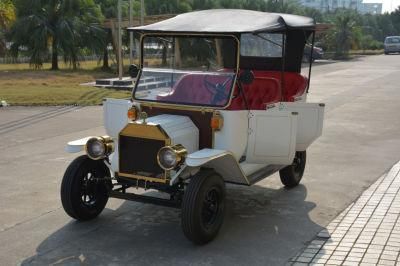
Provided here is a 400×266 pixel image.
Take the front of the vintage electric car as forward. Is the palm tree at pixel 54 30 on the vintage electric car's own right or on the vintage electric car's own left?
on the vintage electric car's own right

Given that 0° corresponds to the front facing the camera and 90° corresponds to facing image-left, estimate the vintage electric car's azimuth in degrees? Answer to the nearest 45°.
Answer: approximately 45°

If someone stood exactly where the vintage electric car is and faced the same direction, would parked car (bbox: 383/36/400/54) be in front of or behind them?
behind
